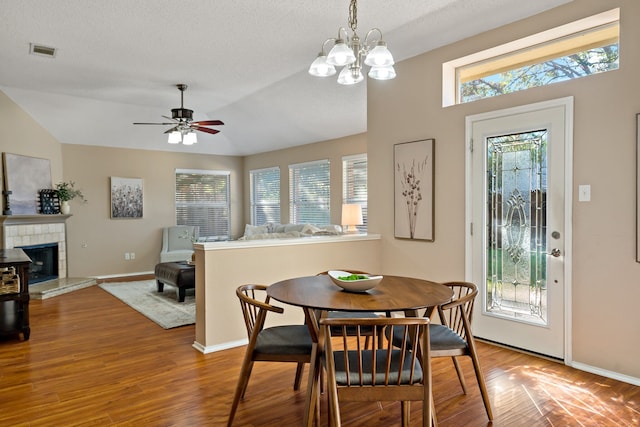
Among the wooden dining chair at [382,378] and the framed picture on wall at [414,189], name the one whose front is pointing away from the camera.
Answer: the wooden dining chair

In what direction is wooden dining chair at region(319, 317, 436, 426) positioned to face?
away from the camera

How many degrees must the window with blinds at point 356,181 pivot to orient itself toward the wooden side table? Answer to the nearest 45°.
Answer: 0° — it already faces it

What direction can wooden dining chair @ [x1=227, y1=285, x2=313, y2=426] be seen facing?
to the viewer's right

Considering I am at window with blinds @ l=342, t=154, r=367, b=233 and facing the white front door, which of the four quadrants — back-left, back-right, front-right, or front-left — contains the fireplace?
back-right

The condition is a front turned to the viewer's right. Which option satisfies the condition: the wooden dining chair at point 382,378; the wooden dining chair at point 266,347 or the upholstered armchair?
the wooden dining chair at point 266,347

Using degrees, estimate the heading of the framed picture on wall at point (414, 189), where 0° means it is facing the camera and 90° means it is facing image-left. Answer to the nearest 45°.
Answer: approximately 45°

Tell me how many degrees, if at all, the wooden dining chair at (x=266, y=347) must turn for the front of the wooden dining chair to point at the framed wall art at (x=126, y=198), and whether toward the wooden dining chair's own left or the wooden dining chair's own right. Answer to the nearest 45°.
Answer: approximately 135° to the wooden dining chair's own left

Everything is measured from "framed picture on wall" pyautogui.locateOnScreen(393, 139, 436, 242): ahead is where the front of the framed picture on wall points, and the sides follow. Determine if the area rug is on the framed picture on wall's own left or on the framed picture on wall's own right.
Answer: on the framed picture on wall's own right

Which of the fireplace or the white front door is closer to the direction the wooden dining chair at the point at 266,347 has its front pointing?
the white front door
